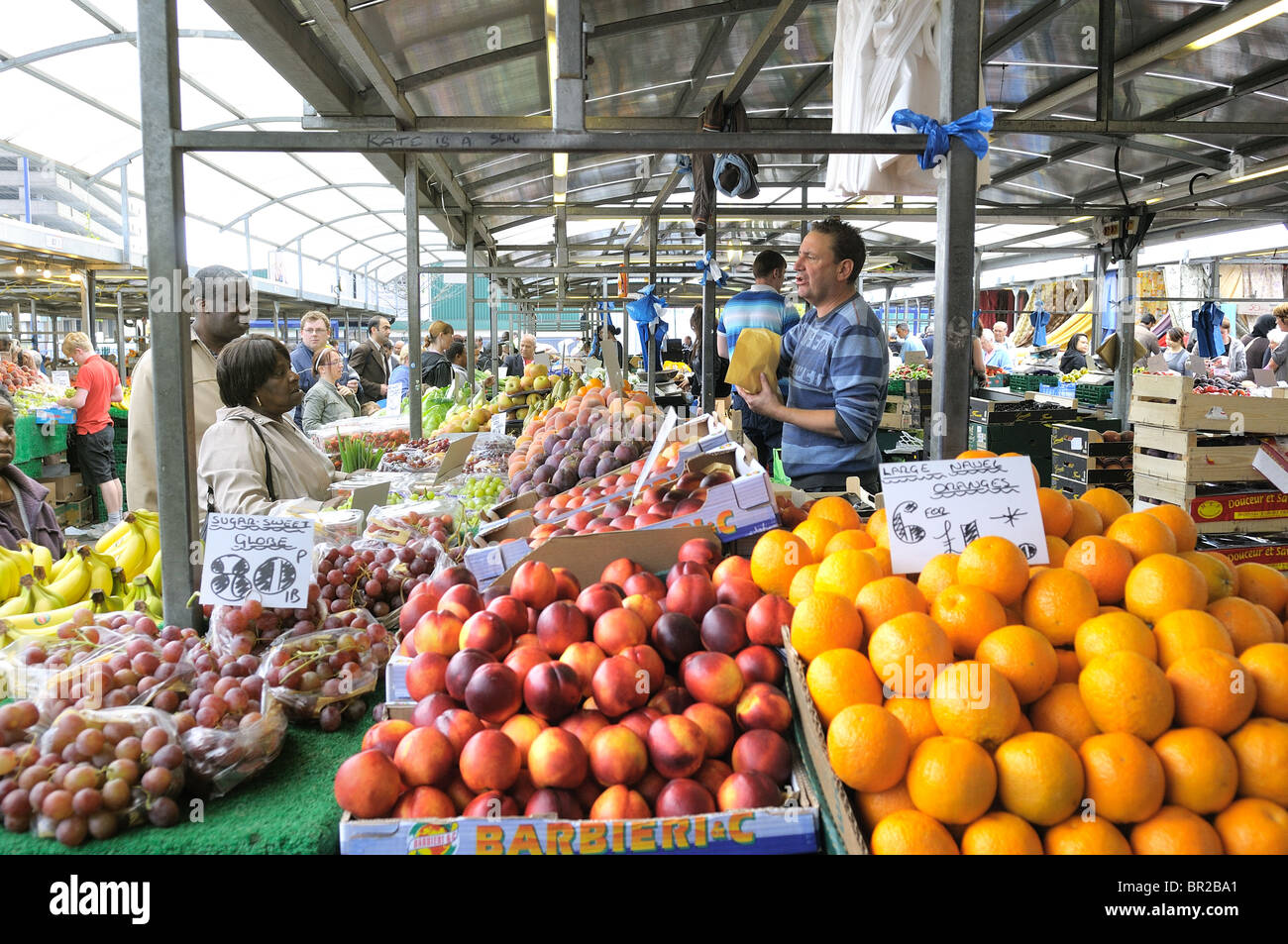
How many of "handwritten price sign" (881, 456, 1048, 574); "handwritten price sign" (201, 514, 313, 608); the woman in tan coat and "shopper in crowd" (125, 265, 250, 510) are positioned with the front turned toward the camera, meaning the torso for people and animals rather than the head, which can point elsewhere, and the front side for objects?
2

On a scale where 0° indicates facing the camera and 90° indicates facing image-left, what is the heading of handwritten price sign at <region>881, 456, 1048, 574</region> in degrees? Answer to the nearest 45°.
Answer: approximately 0°

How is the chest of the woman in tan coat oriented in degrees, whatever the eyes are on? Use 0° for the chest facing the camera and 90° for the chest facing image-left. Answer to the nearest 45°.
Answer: approximately 270°

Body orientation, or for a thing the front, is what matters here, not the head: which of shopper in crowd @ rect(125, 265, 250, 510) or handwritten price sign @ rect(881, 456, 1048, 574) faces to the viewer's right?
the shopper in crowd

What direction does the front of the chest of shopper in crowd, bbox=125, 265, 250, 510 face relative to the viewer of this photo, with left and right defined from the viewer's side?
facing to the right of the viewer

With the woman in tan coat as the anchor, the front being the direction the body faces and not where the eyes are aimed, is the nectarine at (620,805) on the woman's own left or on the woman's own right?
on the woman's own right

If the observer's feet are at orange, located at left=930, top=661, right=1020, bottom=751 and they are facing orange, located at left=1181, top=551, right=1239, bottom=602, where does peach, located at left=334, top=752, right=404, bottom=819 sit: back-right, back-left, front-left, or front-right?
back-left

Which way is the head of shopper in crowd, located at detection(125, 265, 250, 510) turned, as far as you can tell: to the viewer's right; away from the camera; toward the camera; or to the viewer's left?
to the viewer's right
